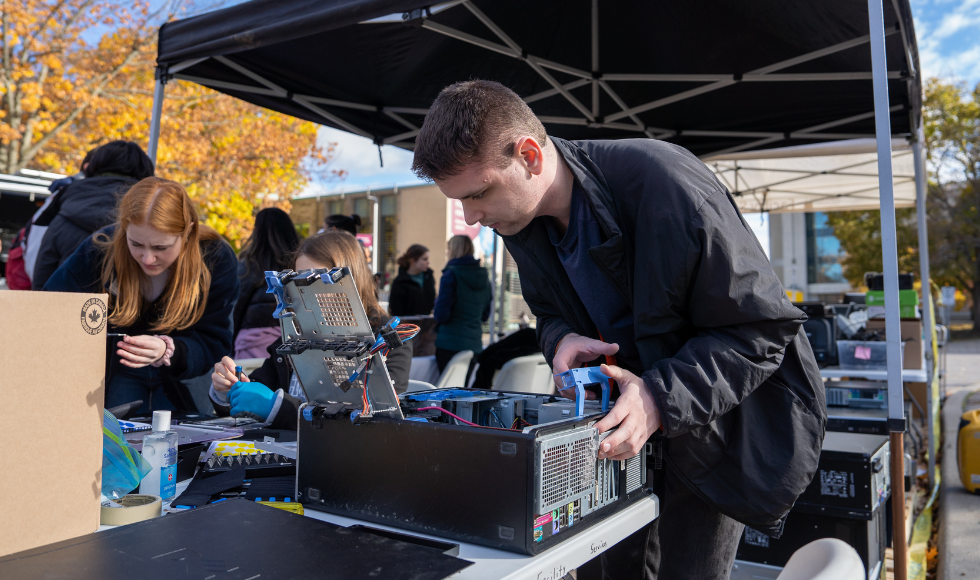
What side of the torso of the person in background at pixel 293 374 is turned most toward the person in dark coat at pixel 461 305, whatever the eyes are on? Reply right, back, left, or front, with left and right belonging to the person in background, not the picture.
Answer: back

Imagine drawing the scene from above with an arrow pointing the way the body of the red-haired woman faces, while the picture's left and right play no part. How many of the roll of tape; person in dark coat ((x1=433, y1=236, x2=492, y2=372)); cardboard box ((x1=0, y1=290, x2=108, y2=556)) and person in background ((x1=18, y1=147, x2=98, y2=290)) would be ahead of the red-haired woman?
2

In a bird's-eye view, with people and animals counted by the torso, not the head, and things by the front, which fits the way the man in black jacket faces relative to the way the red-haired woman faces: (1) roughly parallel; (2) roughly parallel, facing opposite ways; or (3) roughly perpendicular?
roughly perpendicular

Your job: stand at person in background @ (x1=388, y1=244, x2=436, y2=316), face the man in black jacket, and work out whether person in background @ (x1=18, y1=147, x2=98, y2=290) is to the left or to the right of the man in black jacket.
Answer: right

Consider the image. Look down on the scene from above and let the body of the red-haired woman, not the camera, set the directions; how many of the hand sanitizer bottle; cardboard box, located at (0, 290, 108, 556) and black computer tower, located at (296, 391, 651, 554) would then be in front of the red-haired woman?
3

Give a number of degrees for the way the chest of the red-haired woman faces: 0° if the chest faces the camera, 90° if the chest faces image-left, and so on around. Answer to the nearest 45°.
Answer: approximately 0°
